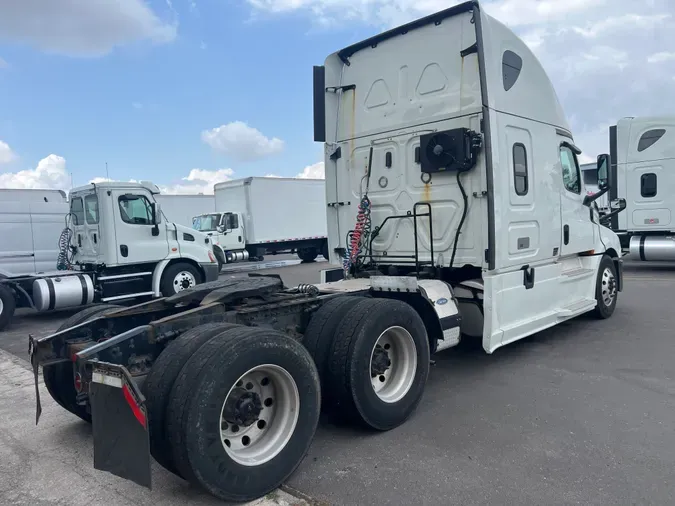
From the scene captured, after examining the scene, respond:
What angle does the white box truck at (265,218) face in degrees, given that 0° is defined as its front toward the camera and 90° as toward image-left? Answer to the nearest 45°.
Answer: approximately 45°

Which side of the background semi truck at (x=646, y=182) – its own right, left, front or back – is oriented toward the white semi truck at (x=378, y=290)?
right

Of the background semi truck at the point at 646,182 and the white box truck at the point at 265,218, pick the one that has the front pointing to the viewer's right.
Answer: the background semi truck

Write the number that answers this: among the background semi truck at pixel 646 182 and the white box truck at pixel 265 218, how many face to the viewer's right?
1

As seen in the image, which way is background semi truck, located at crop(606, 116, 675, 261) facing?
to the viewer's right

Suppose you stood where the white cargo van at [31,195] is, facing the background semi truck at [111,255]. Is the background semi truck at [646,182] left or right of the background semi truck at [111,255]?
left

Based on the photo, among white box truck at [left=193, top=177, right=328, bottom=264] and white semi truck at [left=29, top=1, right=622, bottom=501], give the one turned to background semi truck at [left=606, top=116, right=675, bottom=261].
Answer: the white semi truck

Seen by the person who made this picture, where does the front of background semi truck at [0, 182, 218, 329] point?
facing away from the viewer and to the right of the viewer

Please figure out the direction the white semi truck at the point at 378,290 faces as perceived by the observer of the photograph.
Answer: facing away from the viewer and to the right of the viewer

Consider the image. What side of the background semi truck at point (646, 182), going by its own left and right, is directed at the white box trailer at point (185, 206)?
back
